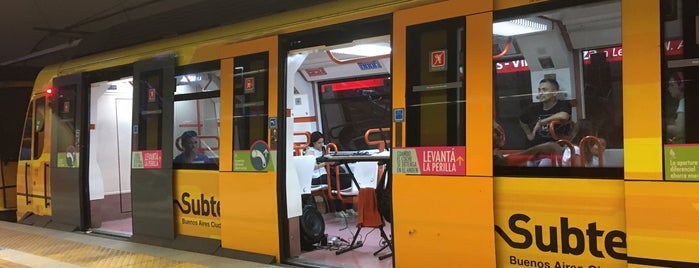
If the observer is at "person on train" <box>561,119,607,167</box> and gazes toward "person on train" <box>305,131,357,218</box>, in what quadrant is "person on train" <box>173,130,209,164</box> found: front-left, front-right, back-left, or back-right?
front-left

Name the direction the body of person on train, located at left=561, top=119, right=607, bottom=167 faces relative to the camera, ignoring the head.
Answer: away from the camera

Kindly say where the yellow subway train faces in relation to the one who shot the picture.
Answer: facing away from the viewer and to the left of the viewer

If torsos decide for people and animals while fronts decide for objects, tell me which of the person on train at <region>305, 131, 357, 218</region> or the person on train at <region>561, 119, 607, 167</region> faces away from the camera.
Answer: the person on train at <region>561, 119, 607, 167</region>

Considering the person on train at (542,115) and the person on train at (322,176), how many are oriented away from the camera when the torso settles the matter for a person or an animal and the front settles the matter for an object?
0

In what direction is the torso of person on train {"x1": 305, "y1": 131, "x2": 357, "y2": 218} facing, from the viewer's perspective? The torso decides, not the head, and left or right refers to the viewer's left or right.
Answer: facing the viewer and to the right of the viewer

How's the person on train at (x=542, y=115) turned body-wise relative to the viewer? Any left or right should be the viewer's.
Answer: facing the viewer and to the left of the viewer

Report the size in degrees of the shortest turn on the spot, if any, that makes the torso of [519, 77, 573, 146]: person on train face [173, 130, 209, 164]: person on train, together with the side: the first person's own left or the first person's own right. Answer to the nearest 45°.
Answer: approximately 45° to the first person's own right

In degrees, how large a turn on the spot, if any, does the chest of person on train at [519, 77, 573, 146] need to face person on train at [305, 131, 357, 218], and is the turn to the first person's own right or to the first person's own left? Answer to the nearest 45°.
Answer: approximately 90° to the first person's own right
